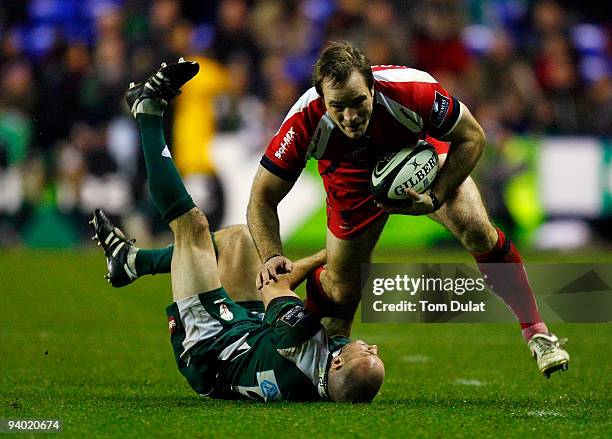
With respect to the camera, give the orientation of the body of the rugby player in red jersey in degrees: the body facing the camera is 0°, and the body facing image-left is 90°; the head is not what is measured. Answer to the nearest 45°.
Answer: approximately 0°

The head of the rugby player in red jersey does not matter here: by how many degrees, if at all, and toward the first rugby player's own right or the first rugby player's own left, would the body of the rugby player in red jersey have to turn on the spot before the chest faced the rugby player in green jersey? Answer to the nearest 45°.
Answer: approximately 45° to the first rugby player's own right
